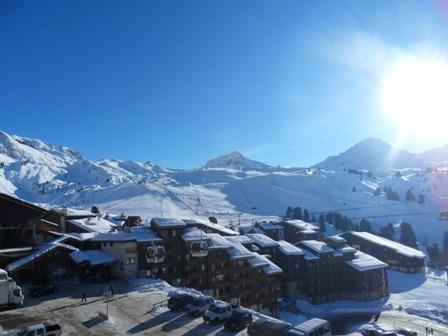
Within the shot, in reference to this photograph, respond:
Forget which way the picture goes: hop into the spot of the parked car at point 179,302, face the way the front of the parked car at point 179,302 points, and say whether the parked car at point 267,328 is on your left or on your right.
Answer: on your right

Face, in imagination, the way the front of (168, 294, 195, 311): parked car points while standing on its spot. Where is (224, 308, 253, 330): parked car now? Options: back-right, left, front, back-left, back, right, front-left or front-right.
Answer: right

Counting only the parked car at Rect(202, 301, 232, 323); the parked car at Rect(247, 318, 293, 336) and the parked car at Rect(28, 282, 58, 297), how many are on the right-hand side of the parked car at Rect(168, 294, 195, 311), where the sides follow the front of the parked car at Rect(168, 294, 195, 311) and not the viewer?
2

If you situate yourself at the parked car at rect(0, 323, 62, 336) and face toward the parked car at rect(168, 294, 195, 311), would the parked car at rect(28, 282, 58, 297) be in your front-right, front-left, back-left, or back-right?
front-left

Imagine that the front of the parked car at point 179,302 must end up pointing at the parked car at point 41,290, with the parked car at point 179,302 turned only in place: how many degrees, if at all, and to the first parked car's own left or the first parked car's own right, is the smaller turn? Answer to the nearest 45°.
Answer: approximately 90° to the first parked car's own left

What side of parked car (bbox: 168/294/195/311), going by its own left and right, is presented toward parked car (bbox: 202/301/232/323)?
right

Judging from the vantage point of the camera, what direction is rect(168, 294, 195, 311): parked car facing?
facing away from the viewer and to the right of the viewer
